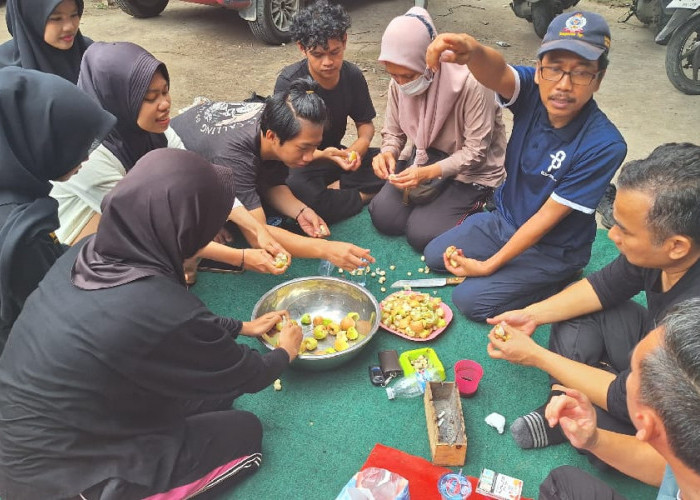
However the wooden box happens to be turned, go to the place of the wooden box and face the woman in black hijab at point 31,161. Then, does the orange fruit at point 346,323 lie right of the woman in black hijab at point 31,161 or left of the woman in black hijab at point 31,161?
right

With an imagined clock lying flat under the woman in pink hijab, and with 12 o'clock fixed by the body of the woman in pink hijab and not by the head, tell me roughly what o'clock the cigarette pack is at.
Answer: The cigarette pack is roughly at 10 o'clock from the woman in pink hijab.

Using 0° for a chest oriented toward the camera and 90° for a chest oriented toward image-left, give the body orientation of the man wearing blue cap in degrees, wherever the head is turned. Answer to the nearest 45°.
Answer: approximately 45°

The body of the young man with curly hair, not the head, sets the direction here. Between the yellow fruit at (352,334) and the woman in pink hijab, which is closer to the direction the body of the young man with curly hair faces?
the yellow fruit

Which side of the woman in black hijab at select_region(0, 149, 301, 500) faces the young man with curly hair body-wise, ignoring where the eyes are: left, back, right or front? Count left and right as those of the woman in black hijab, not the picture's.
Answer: front

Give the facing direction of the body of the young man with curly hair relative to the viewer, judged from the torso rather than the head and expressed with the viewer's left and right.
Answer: facing the viewer

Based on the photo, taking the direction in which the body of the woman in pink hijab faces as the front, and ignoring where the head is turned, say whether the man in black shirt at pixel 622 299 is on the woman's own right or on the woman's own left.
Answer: on the woman's own left

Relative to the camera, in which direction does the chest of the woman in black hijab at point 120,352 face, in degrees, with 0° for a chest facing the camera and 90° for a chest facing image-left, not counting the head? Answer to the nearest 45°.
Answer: approximately 225°

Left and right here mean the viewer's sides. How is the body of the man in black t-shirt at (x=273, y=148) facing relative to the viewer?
facing the viewer and to the right of the viewer

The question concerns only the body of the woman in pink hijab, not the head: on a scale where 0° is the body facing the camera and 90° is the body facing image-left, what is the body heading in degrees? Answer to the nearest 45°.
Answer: approximately 45°

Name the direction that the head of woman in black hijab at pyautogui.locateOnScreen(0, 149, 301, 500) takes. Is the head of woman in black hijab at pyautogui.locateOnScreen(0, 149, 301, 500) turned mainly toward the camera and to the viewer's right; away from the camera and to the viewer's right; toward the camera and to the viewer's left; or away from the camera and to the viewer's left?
away from the camera and to the viewer's right

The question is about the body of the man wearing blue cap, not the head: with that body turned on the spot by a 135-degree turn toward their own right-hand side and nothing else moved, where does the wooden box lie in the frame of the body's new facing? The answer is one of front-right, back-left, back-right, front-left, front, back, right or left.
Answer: back
